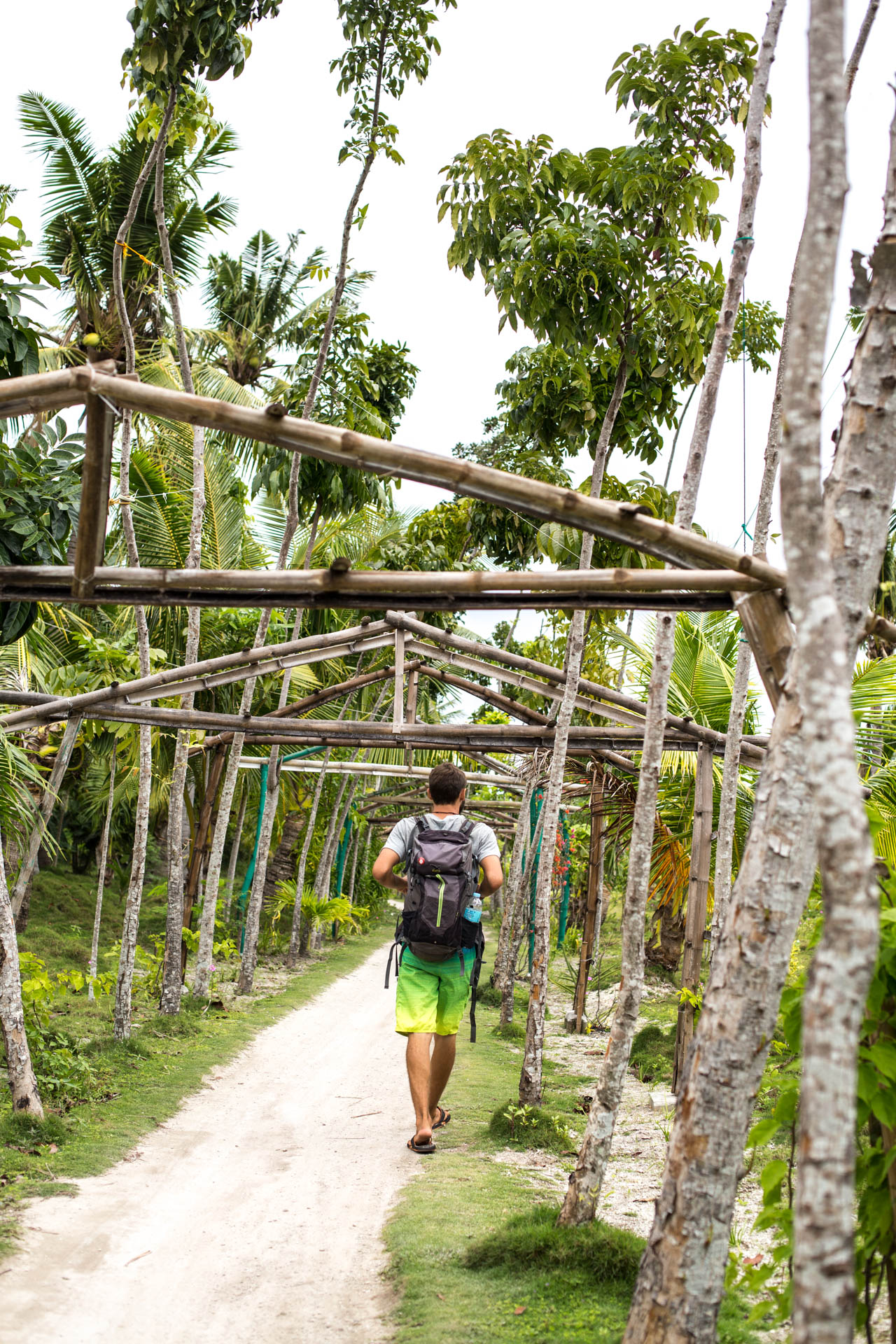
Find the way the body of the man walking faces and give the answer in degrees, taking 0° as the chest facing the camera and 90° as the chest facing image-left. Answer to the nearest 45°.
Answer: approximately 180°

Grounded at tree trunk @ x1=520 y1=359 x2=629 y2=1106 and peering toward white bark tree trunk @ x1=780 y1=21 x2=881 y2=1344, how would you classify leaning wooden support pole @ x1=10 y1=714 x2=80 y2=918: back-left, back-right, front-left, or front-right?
back-right

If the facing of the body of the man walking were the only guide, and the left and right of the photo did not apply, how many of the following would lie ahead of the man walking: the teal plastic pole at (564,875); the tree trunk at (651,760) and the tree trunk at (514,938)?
2

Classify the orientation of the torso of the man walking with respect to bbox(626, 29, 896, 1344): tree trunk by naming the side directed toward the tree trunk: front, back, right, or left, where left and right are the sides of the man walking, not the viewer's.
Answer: back

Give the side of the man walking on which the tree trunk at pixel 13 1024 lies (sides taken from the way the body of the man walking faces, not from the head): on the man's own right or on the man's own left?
on the man's own left

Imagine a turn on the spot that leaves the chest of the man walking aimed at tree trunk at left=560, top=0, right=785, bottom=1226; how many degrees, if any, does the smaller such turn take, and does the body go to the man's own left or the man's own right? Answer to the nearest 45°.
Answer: approximately 135° to the man's own right

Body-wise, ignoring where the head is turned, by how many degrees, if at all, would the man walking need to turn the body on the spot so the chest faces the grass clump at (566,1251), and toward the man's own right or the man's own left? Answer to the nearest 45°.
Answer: approximately 180°

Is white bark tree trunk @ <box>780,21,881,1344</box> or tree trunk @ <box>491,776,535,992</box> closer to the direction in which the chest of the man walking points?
the tree trunk
